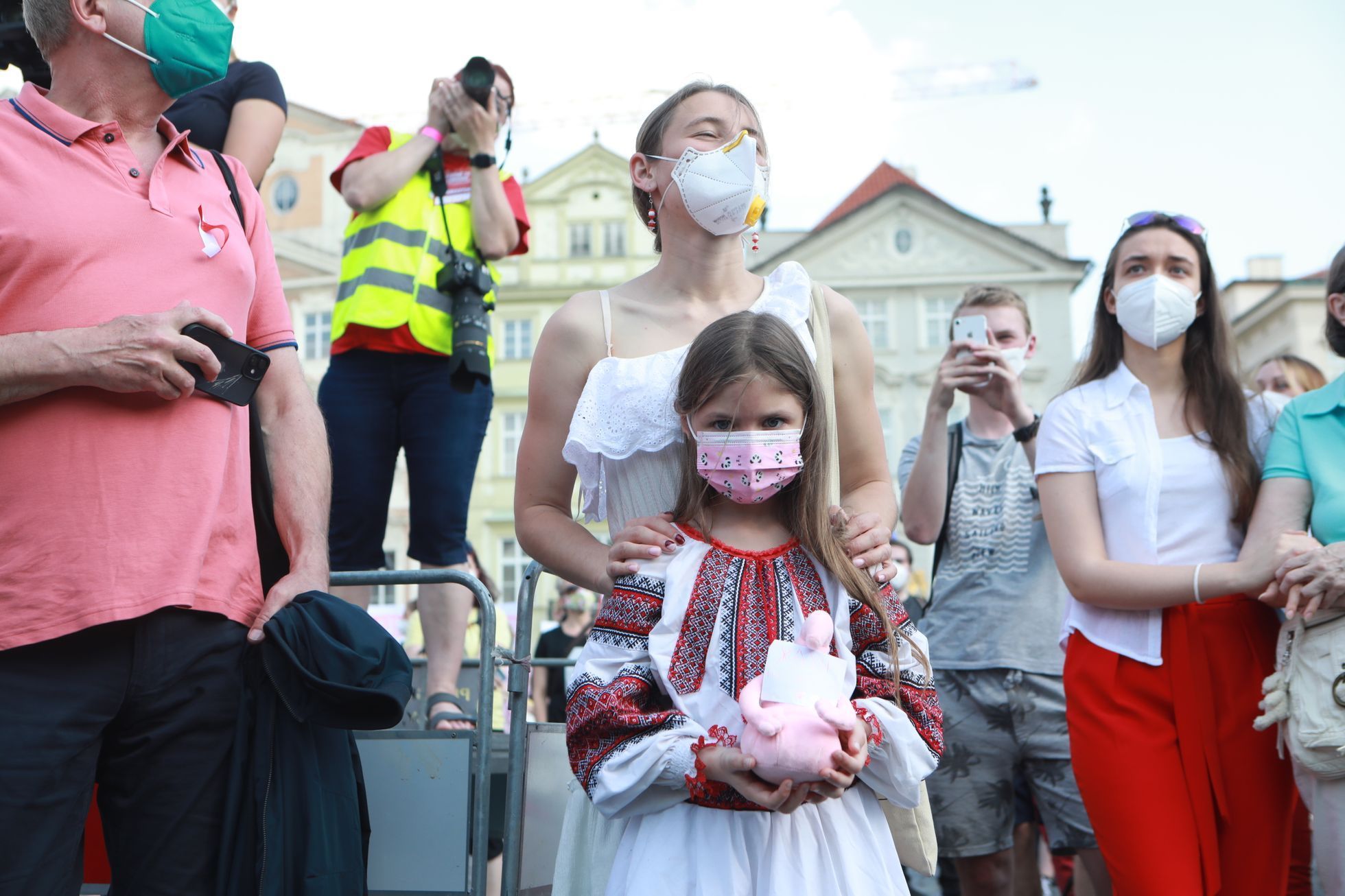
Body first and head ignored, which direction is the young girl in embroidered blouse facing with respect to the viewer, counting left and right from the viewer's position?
facing the viewer

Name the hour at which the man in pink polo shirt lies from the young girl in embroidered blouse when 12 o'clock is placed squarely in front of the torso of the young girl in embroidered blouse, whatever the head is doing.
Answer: The man in pink polo shirt is roughly at 3 o'clock from the young girl in embroidered blouse.

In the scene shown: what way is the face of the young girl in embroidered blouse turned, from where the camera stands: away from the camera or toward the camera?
toward the camera

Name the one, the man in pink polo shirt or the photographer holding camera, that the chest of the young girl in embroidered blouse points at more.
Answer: the man in pink polo shirt

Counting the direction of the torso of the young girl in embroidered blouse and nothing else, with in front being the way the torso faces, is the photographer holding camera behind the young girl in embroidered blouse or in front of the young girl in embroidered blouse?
behind

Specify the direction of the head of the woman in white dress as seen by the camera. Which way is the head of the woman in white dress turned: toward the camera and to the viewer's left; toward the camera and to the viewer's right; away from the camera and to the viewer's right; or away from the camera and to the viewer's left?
toward the camera and to the viewer's right

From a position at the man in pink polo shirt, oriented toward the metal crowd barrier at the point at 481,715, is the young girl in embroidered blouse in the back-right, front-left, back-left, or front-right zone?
front-right

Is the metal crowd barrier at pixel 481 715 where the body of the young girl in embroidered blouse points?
no
